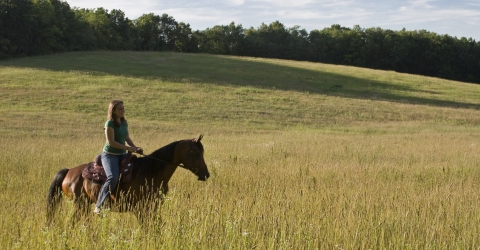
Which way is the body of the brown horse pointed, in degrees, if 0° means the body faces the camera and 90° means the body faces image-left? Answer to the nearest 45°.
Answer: approximately 270°

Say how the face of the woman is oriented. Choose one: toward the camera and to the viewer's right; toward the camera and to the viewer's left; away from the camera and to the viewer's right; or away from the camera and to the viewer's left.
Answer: toward the camera and to the viewer's right
